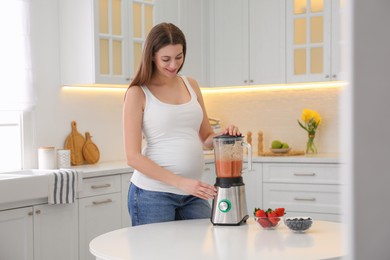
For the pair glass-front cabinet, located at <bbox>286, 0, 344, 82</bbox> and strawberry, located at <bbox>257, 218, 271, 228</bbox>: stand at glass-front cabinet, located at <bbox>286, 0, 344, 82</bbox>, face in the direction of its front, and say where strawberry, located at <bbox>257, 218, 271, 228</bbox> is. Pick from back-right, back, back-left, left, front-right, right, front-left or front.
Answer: front-left

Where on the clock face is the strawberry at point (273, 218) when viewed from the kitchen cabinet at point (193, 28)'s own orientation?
The strawberry is roughly at 12 o'clock from the kitchen cabinet.

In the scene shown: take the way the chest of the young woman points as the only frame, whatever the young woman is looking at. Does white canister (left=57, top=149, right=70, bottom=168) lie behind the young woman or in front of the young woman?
behind

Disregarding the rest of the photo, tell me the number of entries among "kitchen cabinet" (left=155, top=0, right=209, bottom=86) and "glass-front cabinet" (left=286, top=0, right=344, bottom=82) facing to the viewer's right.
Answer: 0

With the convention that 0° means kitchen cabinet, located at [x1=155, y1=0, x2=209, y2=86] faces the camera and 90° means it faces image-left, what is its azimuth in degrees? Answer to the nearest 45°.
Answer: approximately 0°
